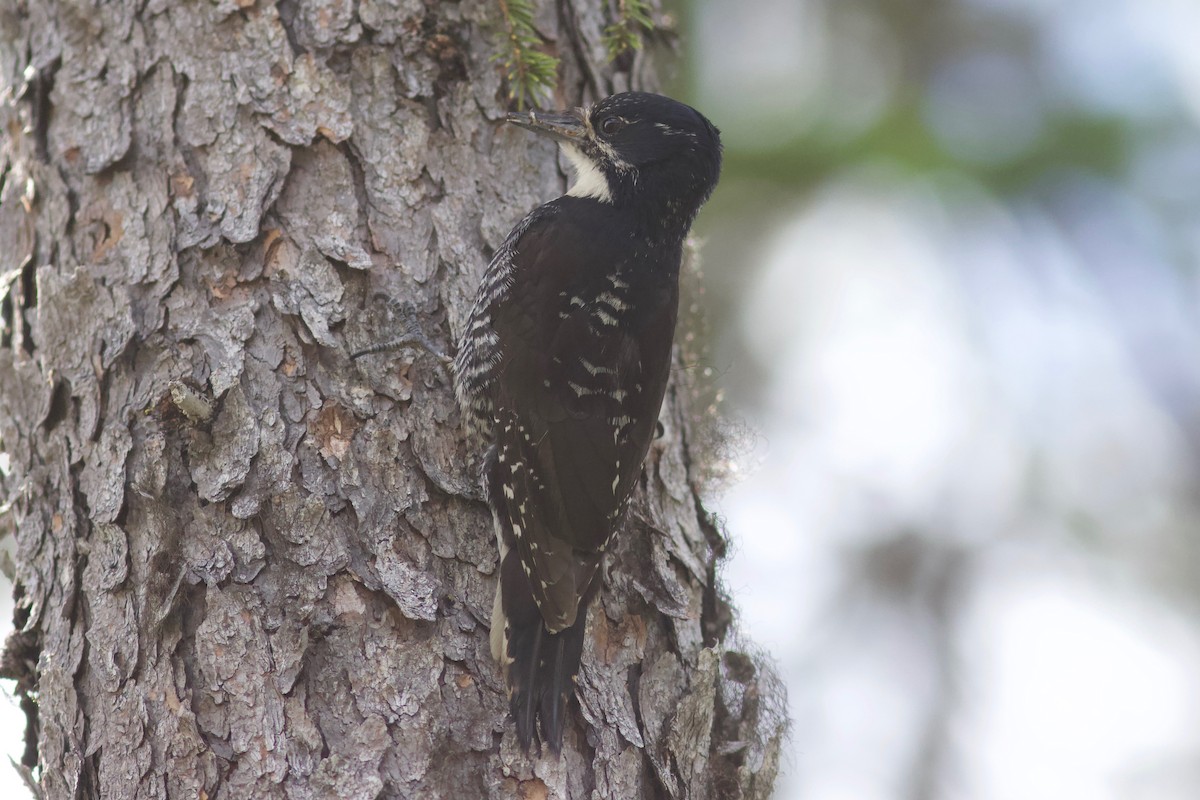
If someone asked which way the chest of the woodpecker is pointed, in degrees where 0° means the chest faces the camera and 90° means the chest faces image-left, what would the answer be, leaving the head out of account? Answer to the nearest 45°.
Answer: approximately 135°
